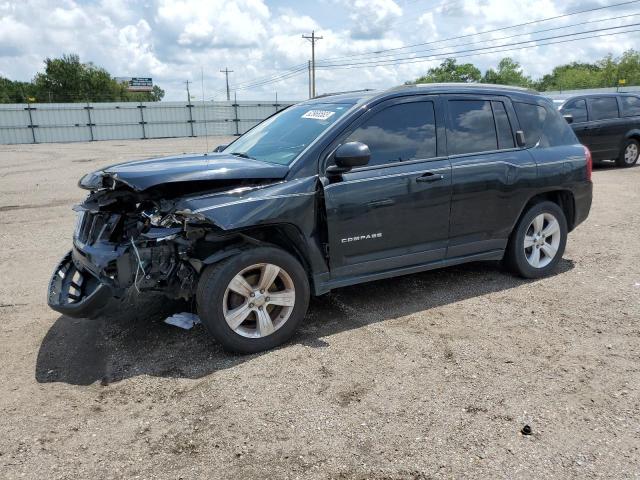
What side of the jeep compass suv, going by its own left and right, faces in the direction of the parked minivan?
back

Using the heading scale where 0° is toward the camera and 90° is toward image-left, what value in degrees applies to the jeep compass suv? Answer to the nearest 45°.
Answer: approximately 45°

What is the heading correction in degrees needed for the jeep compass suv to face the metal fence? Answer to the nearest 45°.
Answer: approximately 135° to its right
